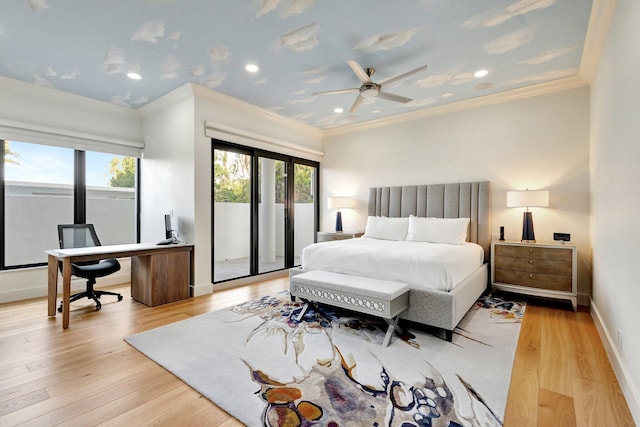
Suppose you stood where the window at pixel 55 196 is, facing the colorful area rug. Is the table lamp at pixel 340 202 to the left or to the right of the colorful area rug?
left

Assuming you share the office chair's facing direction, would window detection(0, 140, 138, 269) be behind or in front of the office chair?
behind

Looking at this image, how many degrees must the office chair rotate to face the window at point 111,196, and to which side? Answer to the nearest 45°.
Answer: approximately 135° to its left

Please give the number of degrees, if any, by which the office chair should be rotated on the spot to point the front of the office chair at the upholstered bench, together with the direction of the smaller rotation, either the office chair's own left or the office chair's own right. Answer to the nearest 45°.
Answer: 0° — it already faces it

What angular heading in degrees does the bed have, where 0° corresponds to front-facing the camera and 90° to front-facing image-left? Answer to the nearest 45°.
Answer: approximately 45°

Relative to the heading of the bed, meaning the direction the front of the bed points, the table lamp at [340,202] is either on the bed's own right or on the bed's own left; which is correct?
on the bed's own right

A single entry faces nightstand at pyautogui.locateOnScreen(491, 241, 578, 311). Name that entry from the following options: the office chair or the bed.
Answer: the office chair
